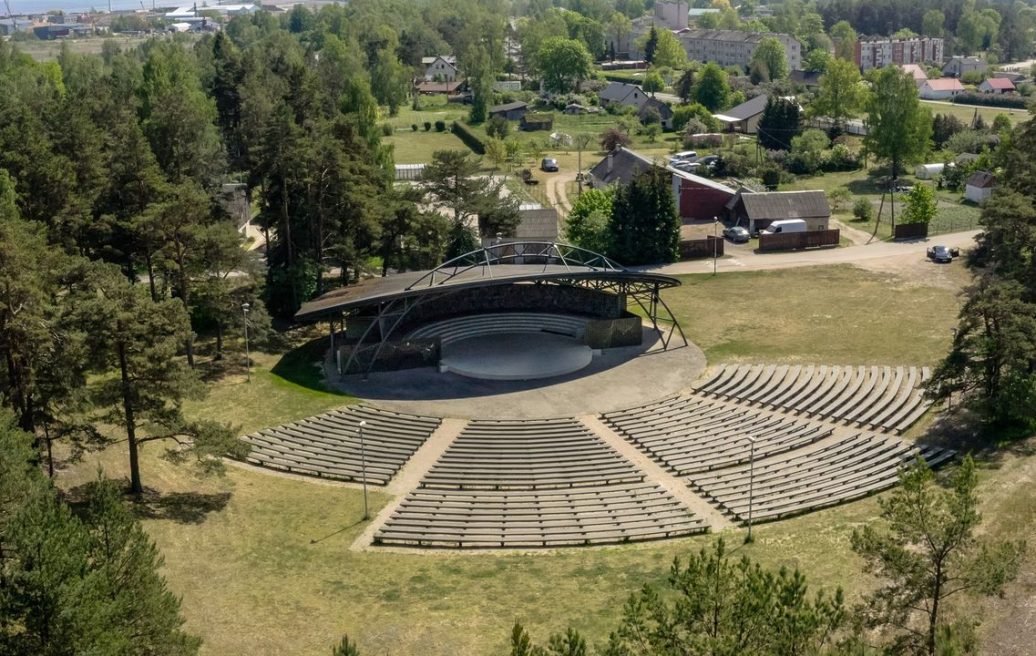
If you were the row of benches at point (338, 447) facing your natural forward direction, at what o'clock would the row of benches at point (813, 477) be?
the row of benches at point (813, 477) is roughly at 2 o'clock from the row of benches at point (338, 447).

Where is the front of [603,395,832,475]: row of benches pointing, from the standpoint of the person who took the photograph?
facing away from the viewer and to the left of the viewer

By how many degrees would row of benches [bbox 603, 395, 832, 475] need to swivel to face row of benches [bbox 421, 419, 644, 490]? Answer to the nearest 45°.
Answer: approximately 90° to its left

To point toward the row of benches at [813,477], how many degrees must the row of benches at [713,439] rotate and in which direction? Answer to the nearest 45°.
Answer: approximately 180°

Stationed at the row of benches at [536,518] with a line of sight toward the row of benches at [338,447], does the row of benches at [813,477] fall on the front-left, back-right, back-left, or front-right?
back-right

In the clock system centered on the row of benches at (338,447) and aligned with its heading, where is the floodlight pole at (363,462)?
The floodlight pole is roughly at 4 o'clock from the row of benches.

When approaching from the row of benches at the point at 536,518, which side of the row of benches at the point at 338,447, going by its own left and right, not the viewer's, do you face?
right

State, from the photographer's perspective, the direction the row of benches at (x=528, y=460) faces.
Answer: facing away from the viewer

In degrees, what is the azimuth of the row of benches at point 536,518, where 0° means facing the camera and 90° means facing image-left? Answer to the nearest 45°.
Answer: approximately 180°

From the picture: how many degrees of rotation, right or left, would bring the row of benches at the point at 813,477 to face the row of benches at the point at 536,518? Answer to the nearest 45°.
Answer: approximately 90° to its left

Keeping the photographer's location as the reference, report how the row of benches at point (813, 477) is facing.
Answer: facing away from the viewer and to the left of the viewer

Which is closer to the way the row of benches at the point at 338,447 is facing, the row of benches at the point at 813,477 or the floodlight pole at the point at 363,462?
the row of benches

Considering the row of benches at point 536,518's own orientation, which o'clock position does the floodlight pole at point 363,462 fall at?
The floodlight pole is roughly at 10 o'clock from the row of benches.

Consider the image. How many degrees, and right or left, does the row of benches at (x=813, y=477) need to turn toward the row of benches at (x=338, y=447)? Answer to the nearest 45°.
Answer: approximately 45° to its left

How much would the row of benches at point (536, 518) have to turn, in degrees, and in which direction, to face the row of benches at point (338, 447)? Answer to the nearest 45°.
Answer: approximately 45° to its left

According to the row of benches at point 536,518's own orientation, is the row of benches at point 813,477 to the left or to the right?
on its right
